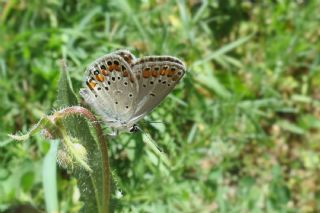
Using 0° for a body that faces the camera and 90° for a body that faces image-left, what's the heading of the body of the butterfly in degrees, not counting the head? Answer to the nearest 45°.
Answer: approximately 270°
